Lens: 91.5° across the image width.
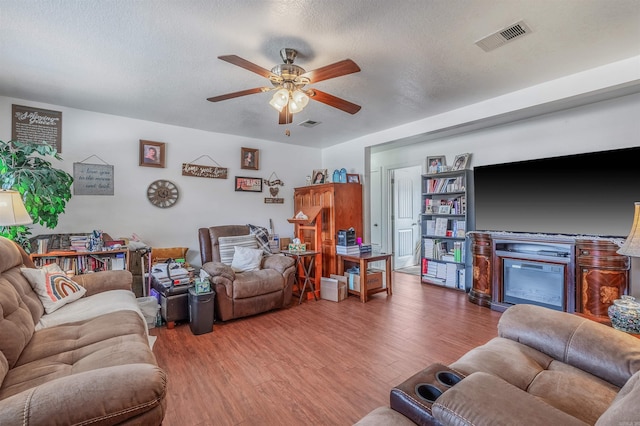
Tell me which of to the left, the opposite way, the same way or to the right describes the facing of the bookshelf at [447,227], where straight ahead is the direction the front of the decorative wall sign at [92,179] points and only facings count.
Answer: to the right

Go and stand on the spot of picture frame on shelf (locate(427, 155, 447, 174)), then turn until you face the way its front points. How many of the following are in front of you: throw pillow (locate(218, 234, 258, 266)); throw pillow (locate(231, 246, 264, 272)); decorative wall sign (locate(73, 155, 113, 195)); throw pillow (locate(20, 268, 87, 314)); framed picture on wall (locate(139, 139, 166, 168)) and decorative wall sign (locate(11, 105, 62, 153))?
6

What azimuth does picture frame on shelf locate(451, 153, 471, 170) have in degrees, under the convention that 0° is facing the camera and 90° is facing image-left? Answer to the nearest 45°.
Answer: approximately 45°

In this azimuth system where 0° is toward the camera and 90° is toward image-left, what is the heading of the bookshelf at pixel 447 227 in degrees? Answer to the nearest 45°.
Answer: approximately 45°

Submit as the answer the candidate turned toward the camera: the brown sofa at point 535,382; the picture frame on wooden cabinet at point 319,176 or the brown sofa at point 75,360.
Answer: the picture frame on wooden cabinet

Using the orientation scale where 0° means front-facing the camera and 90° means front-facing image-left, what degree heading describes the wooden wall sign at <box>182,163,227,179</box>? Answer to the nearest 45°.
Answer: approximately 0°

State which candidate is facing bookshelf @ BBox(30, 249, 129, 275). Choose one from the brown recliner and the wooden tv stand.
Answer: the wooden tv stand

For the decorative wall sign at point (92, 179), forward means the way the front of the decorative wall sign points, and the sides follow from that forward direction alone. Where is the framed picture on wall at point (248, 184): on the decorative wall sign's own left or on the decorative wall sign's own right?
on the decorative wall sign's own left

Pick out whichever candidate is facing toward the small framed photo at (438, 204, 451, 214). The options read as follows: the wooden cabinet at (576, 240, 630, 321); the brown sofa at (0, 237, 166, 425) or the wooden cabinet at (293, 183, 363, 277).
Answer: the brown sofa

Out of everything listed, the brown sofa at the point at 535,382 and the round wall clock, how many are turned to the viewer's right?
0

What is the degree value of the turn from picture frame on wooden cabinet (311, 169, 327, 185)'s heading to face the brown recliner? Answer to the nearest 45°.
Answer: approximately 45° to its right

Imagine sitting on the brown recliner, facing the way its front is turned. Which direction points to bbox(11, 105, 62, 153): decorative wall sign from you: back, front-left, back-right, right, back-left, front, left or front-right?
back-right
